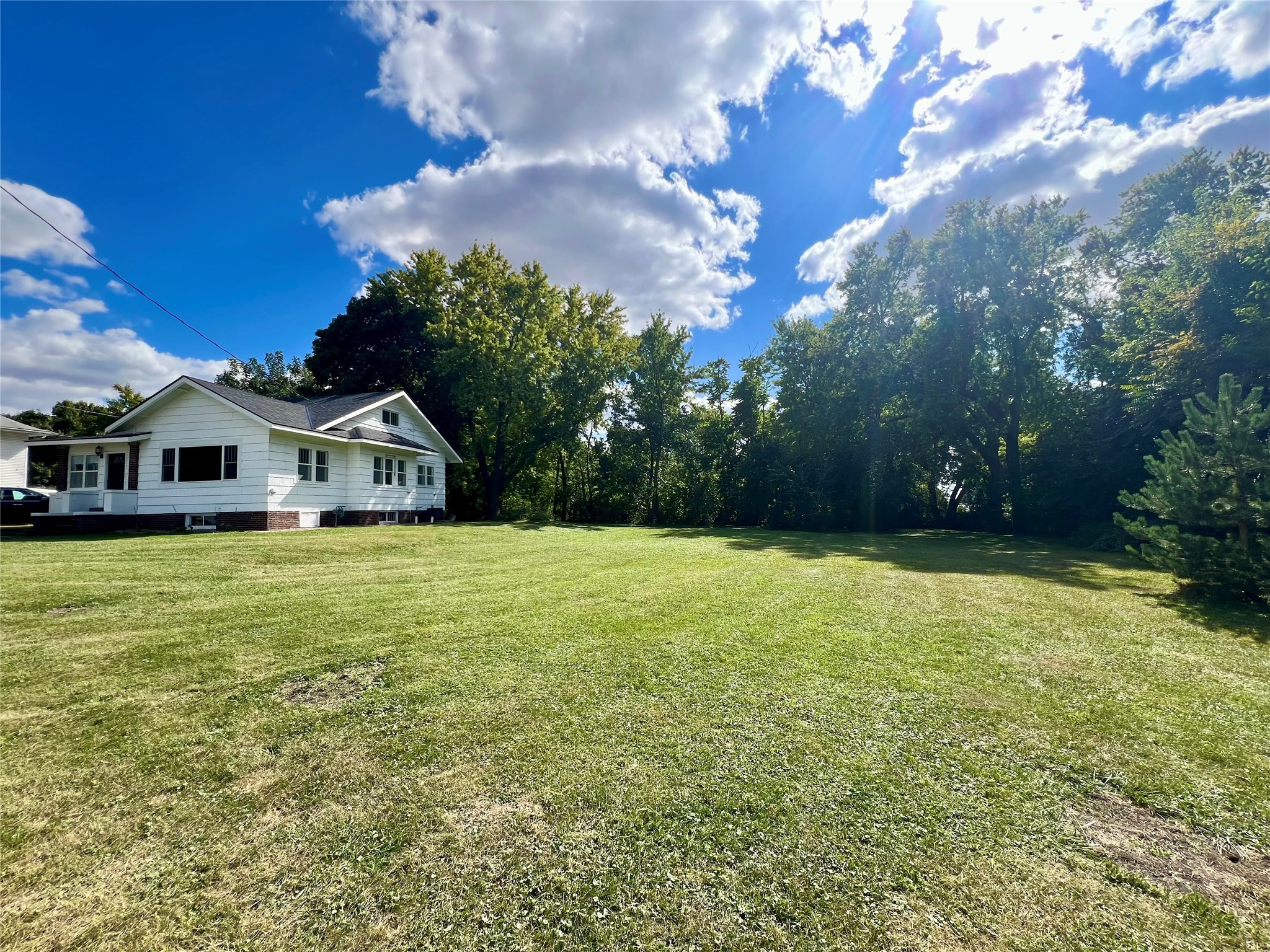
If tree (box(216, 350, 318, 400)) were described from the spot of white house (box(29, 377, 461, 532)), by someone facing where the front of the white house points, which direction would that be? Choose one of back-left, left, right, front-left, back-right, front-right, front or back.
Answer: back-right

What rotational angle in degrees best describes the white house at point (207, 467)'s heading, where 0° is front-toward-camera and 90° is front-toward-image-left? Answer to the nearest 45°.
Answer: approximately 45°

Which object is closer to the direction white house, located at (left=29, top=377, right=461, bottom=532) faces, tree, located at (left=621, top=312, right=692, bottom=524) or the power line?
the power line

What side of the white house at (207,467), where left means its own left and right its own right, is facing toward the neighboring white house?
right

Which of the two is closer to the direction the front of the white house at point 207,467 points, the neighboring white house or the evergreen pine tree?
the evergreen pine tree

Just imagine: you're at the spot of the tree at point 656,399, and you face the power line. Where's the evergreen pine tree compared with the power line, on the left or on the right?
left

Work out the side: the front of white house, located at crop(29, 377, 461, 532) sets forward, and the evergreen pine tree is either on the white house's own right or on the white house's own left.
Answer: on the white house's own left

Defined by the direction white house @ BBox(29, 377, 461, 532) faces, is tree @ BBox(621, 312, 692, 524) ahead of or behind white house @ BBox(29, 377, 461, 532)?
behind

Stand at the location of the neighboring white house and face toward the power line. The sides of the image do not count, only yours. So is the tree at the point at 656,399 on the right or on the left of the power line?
left
